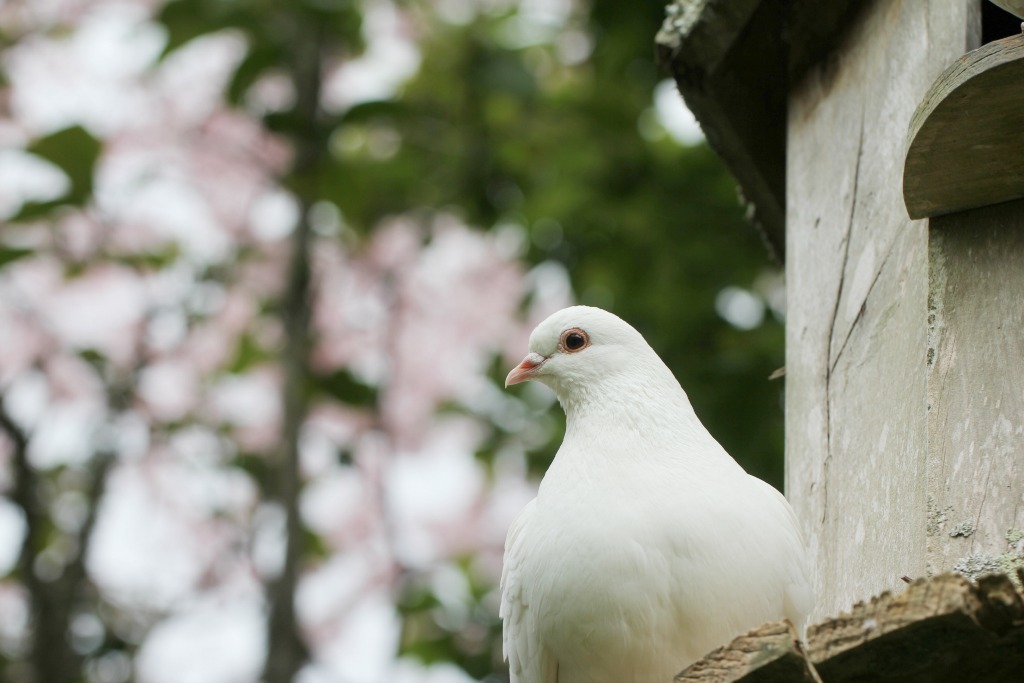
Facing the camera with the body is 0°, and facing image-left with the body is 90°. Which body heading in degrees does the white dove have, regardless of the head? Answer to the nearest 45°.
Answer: approximately 45°
